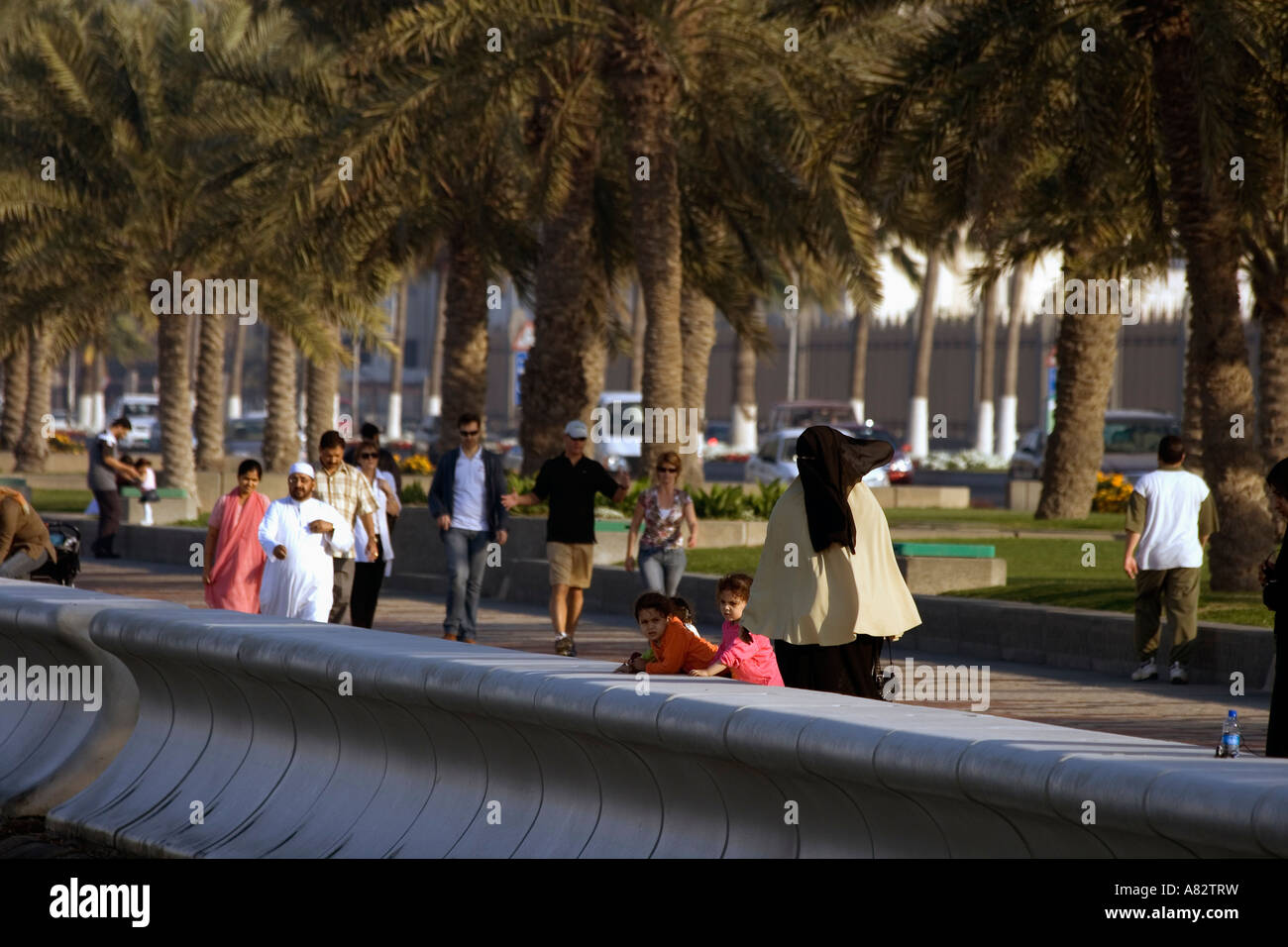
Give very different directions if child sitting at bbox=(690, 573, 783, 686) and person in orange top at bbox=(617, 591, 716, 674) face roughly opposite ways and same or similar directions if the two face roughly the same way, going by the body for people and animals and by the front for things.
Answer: same or similar directions

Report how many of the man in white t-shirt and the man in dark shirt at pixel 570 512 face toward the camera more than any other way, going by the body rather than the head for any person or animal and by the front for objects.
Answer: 1

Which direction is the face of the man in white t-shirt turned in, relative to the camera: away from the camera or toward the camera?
away from the camera

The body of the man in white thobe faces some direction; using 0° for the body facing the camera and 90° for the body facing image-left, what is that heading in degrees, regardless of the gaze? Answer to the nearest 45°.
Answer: approximately 0°

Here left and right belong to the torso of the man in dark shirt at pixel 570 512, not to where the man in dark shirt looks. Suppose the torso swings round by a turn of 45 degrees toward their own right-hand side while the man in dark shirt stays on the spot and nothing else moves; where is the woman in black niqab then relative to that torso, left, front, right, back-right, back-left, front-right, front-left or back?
front-left

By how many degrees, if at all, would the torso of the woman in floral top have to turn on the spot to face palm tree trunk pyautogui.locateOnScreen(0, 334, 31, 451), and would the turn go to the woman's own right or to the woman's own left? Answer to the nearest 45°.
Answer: approximately 135° to the woman's own right

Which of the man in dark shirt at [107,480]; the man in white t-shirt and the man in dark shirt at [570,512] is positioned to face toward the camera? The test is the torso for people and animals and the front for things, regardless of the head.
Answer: the man in dark shirt at [570,512]

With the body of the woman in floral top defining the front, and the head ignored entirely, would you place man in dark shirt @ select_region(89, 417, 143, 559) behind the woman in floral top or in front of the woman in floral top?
behind

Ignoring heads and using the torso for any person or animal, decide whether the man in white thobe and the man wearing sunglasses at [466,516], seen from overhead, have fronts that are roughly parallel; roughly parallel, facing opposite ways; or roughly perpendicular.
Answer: roughly parallel

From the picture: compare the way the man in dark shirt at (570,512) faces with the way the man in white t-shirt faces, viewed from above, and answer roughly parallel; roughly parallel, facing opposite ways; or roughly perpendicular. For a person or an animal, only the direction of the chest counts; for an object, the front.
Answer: roughly parallel, facing opposite ways

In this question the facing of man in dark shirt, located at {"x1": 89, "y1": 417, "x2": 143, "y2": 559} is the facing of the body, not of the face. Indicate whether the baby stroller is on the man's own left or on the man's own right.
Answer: on the man's own right

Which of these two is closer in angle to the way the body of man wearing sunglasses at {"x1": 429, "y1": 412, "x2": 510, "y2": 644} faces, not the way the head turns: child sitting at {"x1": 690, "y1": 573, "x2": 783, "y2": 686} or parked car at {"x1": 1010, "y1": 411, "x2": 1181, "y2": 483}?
the child sitting

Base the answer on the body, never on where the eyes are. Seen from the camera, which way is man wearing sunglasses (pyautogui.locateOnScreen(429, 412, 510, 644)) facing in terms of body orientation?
toward the camera

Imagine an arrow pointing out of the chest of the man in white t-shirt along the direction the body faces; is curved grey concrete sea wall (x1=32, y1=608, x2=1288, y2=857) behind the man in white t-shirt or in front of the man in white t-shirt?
behind

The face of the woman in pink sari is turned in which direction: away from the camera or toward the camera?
toward the camera
